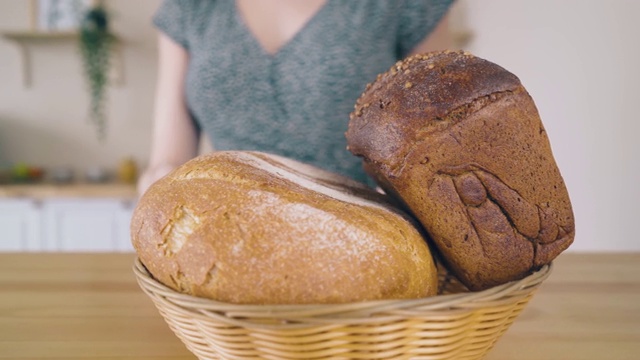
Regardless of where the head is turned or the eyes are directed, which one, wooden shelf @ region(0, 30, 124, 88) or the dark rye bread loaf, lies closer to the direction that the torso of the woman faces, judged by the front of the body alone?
the dark rye bread loaf

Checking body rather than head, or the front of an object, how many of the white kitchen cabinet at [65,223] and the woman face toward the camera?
2

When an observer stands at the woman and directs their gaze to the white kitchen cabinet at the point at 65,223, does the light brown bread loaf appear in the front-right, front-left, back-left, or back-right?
back-left

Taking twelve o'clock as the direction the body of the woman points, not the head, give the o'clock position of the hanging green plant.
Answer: The hanging green plant is roughly at 5 o'clock from the woman.

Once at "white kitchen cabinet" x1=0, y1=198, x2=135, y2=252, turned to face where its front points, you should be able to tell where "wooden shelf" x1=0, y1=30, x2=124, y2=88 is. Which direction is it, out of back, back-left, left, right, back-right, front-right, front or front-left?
back

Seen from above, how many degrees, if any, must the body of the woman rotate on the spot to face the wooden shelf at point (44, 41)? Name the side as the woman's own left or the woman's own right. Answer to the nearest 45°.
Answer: approximately 135° to the woman's own right

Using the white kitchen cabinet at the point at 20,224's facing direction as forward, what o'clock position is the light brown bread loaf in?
The light brown bread loaf is roughly at 12 o'clock from the white kitchen cabinet.

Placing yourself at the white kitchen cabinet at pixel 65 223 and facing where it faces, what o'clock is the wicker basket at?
The wicker basket is roughly at 12 o'clock from the white kitchen cabinet.
